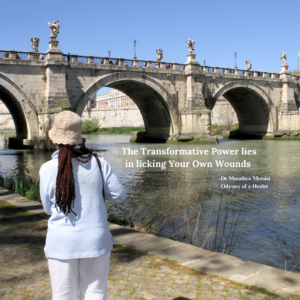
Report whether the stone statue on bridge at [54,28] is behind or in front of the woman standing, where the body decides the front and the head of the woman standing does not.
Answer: in front

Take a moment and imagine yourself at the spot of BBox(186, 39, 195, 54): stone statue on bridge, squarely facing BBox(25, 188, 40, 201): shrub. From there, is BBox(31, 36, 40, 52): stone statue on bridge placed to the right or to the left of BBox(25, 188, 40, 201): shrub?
right

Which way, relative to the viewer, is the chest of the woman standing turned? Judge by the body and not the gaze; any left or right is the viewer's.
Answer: facing away from the viewer

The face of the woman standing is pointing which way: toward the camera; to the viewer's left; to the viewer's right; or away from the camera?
away from the camera

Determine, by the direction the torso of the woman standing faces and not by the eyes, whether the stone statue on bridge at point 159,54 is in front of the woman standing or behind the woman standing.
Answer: in front

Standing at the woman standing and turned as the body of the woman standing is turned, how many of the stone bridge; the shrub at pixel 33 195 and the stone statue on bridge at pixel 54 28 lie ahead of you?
3

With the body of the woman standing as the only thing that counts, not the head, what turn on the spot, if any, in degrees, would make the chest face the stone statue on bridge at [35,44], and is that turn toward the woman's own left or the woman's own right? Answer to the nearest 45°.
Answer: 0° — they already face it

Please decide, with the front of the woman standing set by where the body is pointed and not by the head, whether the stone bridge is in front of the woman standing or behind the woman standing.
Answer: in front

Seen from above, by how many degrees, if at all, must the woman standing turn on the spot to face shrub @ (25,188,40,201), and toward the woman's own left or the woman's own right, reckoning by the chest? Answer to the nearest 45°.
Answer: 0° — they already face it
